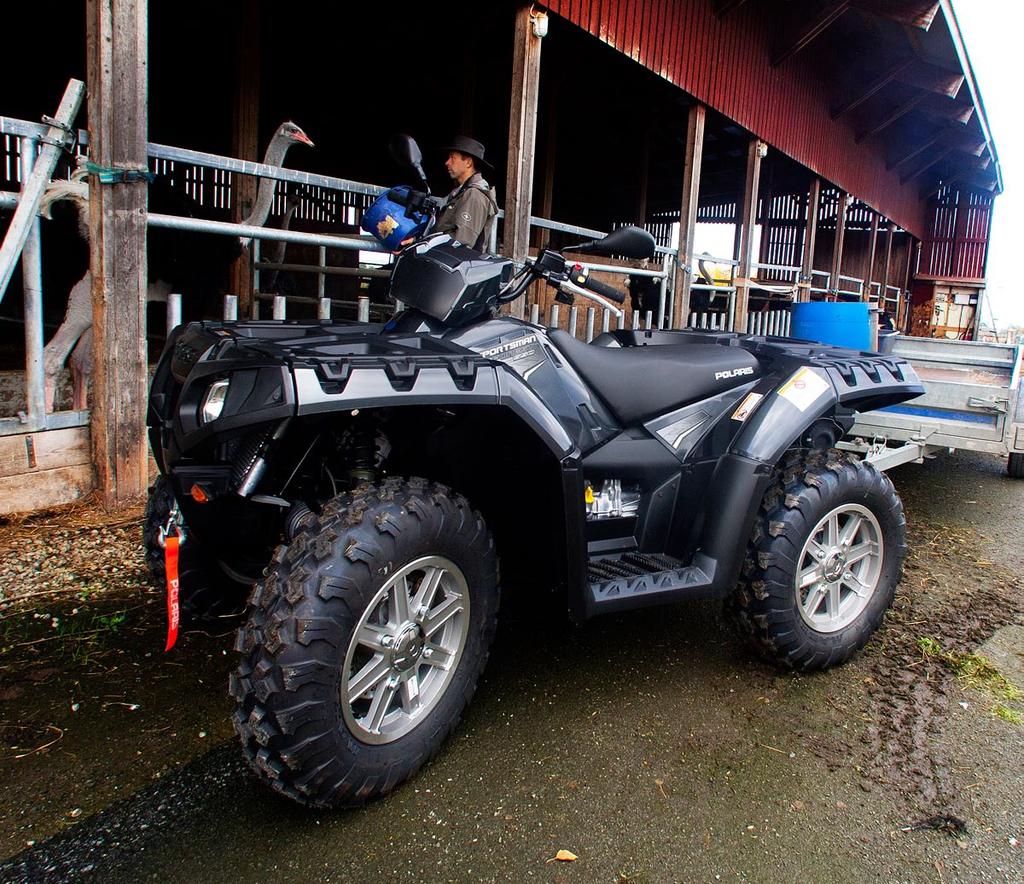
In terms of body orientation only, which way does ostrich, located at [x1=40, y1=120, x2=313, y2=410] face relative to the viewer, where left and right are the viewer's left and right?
facing to the right of the viewer

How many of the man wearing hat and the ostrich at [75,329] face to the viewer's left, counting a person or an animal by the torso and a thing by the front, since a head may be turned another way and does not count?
1

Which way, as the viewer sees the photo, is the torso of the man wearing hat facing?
to the viewer's left

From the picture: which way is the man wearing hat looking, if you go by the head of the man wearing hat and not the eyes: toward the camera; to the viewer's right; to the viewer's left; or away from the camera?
to the viewer's left

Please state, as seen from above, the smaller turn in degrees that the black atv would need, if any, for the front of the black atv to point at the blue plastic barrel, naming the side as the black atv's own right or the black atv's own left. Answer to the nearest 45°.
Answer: approximately 180°

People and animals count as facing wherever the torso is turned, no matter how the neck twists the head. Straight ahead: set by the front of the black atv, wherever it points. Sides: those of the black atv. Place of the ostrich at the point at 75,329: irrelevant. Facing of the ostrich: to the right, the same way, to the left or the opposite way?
the opposite way

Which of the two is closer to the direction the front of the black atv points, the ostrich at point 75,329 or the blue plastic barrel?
the ostrich

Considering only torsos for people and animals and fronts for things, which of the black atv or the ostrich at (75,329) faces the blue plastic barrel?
the ostrich

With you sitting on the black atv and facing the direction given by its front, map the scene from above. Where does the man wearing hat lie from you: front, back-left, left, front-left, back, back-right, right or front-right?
back-right

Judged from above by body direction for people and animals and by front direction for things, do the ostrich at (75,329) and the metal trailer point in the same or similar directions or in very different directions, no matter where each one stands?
very different directions

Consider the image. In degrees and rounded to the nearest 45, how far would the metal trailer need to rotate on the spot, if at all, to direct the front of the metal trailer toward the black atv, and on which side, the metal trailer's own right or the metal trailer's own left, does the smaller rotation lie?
approximately 45° to the metal trailer's own left
